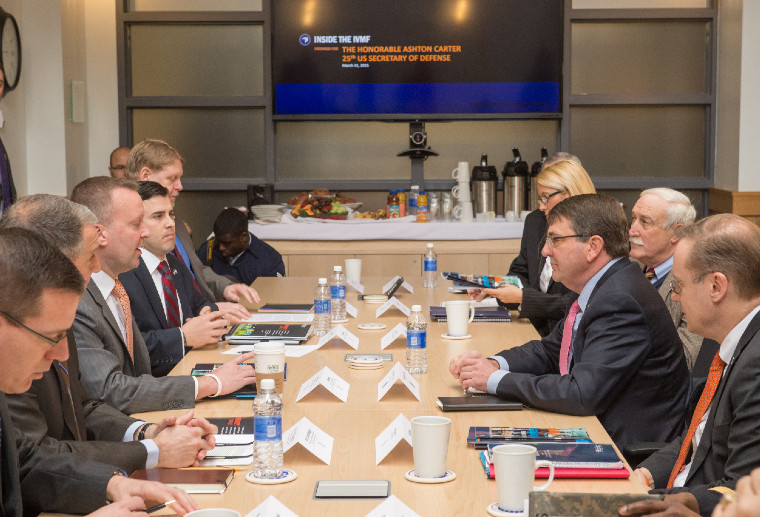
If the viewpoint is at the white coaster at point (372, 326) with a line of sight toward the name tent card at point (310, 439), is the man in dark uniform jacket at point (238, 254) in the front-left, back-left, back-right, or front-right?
back-right

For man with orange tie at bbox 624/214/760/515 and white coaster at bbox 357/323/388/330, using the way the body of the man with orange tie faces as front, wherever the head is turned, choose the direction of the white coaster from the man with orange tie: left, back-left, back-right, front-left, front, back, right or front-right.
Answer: front-right

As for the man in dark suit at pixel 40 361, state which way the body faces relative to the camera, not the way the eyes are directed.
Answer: to the viewer's right

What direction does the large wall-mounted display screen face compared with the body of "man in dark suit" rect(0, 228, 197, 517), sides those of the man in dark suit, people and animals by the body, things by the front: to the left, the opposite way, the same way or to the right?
to the right

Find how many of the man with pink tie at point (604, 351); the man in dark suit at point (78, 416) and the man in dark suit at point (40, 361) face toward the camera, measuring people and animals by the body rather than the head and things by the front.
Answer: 0

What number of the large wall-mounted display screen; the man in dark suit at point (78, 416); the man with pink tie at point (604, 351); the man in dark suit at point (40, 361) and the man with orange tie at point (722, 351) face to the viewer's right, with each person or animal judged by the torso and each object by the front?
2

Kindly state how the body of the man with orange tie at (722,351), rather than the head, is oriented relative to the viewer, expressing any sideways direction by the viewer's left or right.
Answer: facing to the left of the viewer

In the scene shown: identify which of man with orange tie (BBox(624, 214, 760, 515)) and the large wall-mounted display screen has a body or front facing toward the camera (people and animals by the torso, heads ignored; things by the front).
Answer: the large wall-mounted display screen

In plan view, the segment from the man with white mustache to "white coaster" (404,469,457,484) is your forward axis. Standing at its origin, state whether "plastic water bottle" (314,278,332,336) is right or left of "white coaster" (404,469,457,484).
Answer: right

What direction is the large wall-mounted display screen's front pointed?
toward the camera

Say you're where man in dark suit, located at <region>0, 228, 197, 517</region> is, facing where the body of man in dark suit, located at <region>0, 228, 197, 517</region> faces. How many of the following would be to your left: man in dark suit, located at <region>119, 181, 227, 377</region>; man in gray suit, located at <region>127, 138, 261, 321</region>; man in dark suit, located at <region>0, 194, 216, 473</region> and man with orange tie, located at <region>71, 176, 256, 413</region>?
4

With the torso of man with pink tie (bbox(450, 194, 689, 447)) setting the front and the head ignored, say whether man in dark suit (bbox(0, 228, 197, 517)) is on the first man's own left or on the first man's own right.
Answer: on the first man's own left

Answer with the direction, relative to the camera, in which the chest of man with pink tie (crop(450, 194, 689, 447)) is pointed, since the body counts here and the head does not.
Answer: to the viewer's left

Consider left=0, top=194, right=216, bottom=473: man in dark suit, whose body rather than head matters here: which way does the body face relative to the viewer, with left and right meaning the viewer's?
facing to the right of the viewer

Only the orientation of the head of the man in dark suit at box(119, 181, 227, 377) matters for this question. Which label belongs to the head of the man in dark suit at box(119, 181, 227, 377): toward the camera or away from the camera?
toward the camera

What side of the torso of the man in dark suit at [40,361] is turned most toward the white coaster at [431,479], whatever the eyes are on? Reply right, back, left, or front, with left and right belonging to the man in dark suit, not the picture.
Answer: front

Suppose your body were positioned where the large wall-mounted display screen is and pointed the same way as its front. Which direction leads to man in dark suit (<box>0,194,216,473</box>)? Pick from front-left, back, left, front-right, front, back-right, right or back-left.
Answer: front

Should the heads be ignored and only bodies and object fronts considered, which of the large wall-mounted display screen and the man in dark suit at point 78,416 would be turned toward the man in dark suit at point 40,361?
the large wall-mounted display screen
